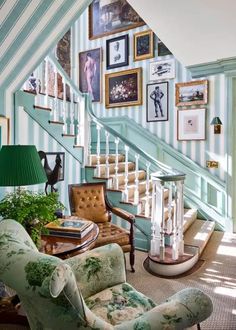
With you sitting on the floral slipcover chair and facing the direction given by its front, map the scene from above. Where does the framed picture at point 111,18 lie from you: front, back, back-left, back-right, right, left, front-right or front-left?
front-left

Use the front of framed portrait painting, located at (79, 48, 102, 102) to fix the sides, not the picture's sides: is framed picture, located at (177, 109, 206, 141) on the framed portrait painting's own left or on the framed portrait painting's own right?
on the framed portrait painting's own left

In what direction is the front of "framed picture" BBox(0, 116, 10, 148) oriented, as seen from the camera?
facing the viewer and to the right of the viewer

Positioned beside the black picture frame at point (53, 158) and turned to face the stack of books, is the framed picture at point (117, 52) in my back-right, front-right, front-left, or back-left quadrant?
back-left

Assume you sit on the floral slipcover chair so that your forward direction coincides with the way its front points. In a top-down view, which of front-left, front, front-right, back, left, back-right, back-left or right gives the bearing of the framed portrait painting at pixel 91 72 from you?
front-left

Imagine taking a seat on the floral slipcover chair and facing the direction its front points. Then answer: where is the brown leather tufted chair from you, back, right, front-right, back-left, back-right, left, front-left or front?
front-left

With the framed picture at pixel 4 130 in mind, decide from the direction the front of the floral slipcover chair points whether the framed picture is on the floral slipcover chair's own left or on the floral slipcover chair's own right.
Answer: on the floral slipcover chair's own left
